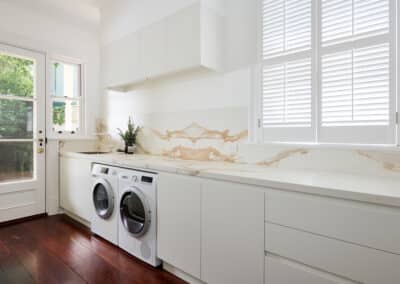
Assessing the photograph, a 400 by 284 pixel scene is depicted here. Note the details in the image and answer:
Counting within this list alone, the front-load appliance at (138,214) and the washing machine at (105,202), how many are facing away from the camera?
0

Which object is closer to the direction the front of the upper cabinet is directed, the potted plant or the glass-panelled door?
the glass-panelled door

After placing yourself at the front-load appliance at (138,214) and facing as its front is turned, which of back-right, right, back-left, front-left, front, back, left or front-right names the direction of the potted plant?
back-right

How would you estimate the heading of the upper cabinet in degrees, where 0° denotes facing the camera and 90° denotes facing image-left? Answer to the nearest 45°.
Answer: approximately 45°

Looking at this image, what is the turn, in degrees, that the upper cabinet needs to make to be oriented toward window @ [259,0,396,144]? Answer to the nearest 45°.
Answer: approximately 90° to its left

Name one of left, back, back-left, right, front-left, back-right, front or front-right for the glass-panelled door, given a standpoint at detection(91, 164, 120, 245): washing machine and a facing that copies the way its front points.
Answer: right

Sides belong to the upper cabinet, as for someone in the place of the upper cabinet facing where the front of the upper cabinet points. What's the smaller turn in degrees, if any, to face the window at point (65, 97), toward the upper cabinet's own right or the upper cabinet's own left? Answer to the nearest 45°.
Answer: approximately 90° to the upper cabinet's own right

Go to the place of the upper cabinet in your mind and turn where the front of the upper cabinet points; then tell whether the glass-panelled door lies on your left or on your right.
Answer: on your right

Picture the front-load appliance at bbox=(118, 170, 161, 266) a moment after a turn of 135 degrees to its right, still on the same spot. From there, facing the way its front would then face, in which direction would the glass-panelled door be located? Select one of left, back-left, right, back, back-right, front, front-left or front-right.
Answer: front-left
